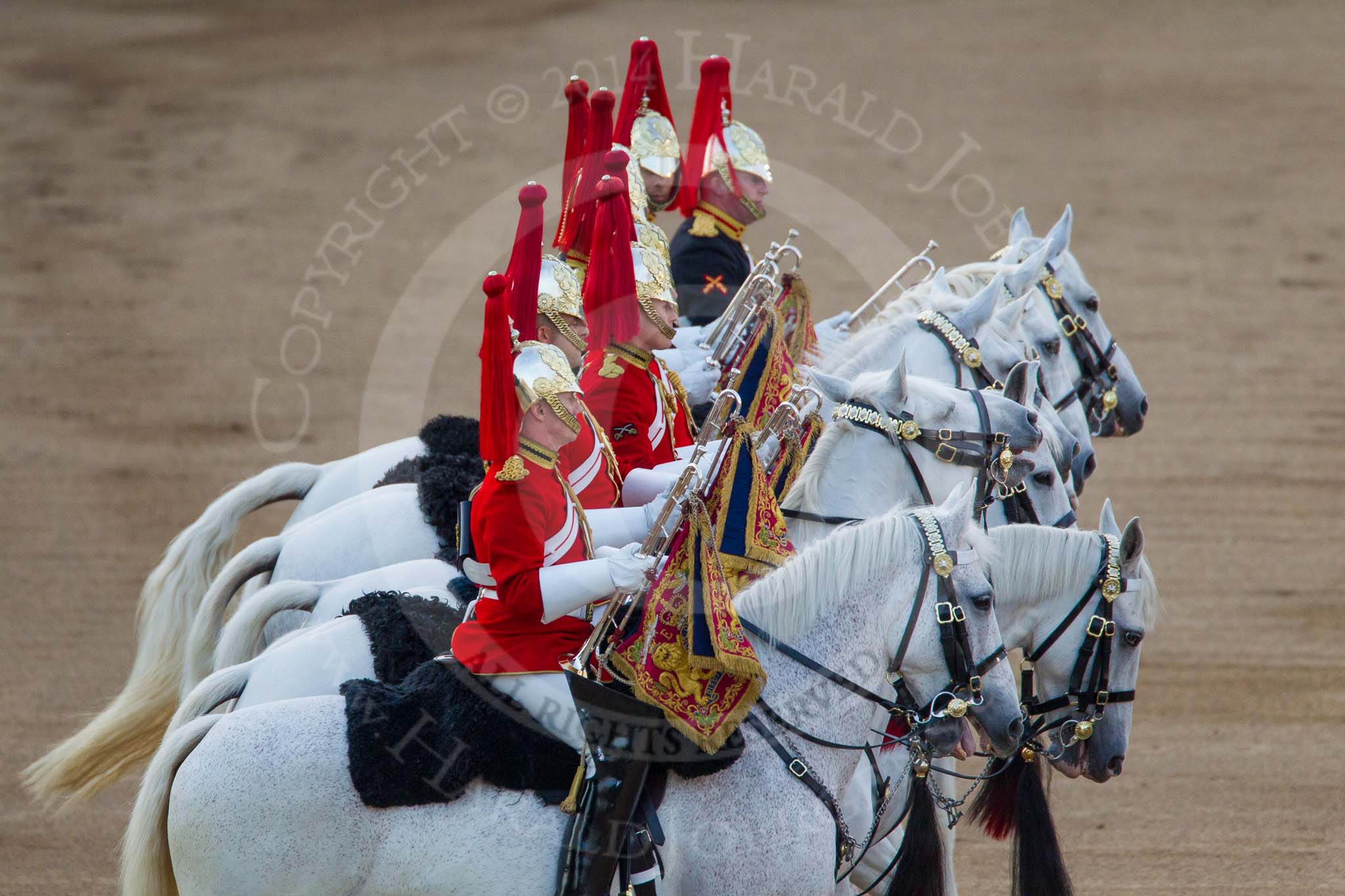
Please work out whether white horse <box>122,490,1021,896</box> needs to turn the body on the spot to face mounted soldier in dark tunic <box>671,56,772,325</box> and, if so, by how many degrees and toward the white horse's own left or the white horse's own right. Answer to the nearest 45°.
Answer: approximately 90° to the white horse's own left

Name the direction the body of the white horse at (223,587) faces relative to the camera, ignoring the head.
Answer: to the viewer's right

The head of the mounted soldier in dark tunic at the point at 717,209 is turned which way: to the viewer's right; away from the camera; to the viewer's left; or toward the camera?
to the viewer's right

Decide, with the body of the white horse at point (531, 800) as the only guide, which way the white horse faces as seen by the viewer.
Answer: to the viewer's right

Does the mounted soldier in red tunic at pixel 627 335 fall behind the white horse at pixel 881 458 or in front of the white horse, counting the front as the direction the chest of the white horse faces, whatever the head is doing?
behind

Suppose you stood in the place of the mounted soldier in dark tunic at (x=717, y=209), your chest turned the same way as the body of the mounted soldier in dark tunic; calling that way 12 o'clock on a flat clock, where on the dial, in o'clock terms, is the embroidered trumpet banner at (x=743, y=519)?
The embroidered trumpet banner is roughly at 3 o'clock from the mounted soldier in dark tunic.

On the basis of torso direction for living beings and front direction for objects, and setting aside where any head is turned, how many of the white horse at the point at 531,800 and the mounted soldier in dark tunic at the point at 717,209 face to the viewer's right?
2

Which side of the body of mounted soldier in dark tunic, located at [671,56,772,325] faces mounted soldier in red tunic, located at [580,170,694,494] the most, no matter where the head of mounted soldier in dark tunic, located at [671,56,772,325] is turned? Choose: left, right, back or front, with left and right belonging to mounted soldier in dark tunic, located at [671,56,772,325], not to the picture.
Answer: right

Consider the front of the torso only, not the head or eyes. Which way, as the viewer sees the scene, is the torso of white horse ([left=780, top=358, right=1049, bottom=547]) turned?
to the viewer's right

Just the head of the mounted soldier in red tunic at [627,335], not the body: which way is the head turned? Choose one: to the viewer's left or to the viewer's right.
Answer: to the viewer's right

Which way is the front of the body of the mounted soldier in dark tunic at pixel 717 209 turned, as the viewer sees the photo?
to the viewer's right

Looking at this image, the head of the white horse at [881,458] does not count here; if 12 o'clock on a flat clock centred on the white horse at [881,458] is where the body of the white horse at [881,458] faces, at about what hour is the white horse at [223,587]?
the white horse at [223,587] is roughly at 6 o'clock from the white horse at [881,458].
